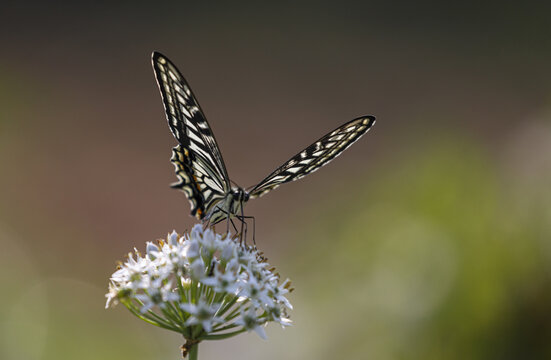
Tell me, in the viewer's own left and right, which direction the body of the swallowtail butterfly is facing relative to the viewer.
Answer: facing the viewer and to the right of the viewer
